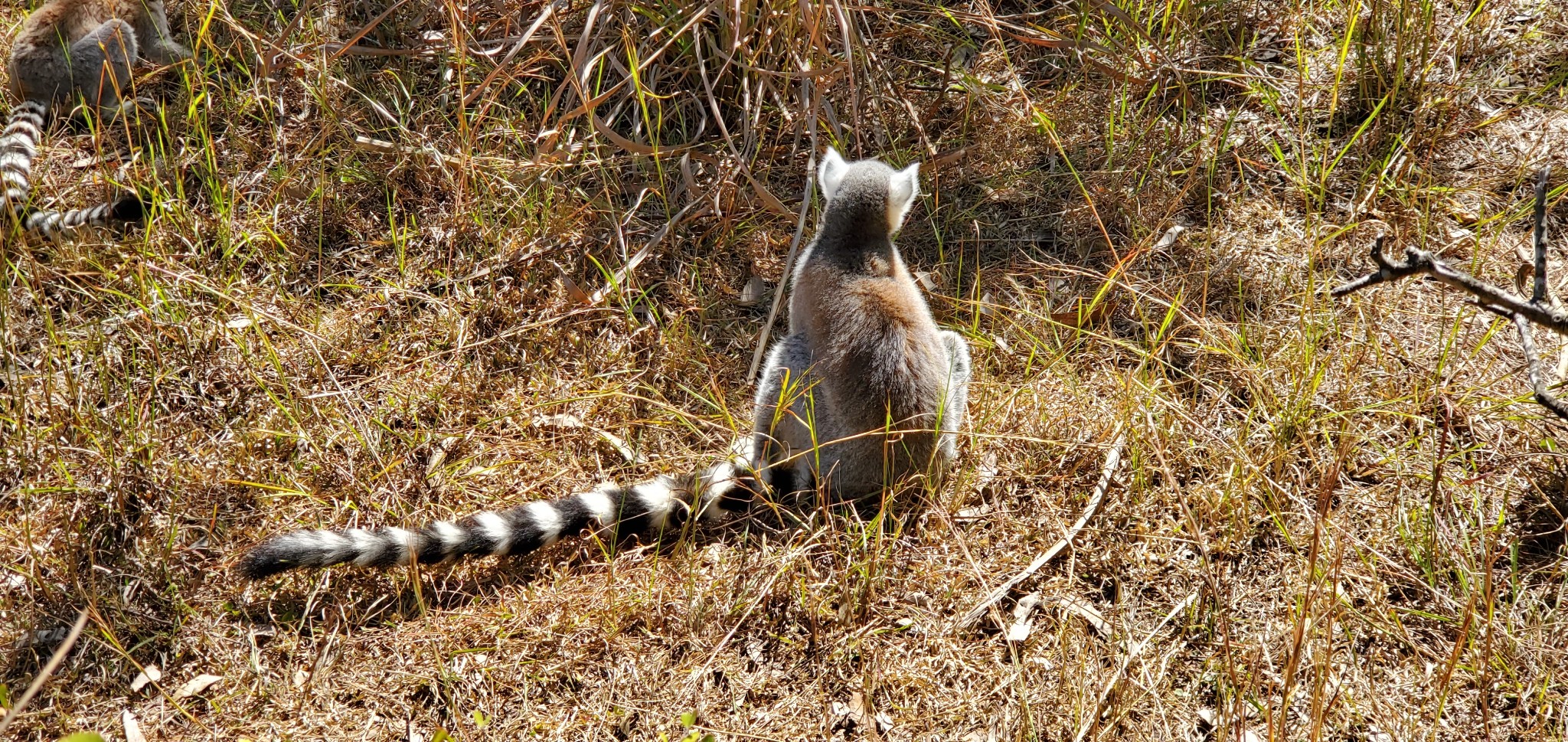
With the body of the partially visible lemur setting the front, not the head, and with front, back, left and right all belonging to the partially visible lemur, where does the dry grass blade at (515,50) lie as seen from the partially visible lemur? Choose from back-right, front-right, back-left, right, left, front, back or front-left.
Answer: front-right

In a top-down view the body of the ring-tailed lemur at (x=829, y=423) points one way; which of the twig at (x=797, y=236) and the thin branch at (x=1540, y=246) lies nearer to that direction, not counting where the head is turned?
the twig

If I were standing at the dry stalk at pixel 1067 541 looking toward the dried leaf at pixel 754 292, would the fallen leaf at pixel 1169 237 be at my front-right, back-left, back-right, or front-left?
front-right

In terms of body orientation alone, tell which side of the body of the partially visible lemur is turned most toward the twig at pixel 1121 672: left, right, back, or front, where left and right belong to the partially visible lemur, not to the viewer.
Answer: right

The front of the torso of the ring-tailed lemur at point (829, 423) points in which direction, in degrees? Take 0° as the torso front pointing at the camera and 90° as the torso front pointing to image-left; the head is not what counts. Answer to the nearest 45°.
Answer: approximately 180°

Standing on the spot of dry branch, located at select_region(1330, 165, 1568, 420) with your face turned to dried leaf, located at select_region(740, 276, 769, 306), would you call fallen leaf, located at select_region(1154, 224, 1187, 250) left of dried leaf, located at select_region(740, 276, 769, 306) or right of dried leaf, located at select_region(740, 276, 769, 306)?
right

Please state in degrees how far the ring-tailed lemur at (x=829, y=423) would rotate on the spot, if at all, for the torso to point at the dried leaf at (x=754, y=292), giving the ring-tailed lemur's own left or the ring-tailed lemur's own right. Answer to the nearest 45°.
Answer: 0° — it already faces it

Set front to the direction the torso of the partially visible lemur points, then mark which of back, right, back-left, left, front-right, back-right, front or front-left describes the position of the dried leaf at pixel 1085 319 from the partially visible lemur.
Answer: front-right

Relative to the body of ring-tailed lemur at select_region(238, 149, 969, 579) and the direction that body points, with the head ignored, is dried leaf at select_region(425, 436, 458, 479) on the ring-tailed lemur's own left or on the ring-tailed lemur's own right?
on the ring-tailed lemur's own left

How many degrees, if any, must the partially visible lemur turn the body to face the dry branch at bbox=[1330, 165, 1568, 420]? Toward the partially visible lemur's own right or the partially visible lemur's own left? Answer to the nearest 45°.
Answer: approximately 45° to the partially visible lemur's own right

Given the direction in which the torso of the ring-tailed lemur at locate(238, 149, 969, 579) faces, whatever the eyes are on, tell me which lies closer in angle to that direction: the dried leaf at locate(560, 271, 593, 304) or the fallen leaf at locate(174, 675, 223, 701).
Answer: the dried leaf
